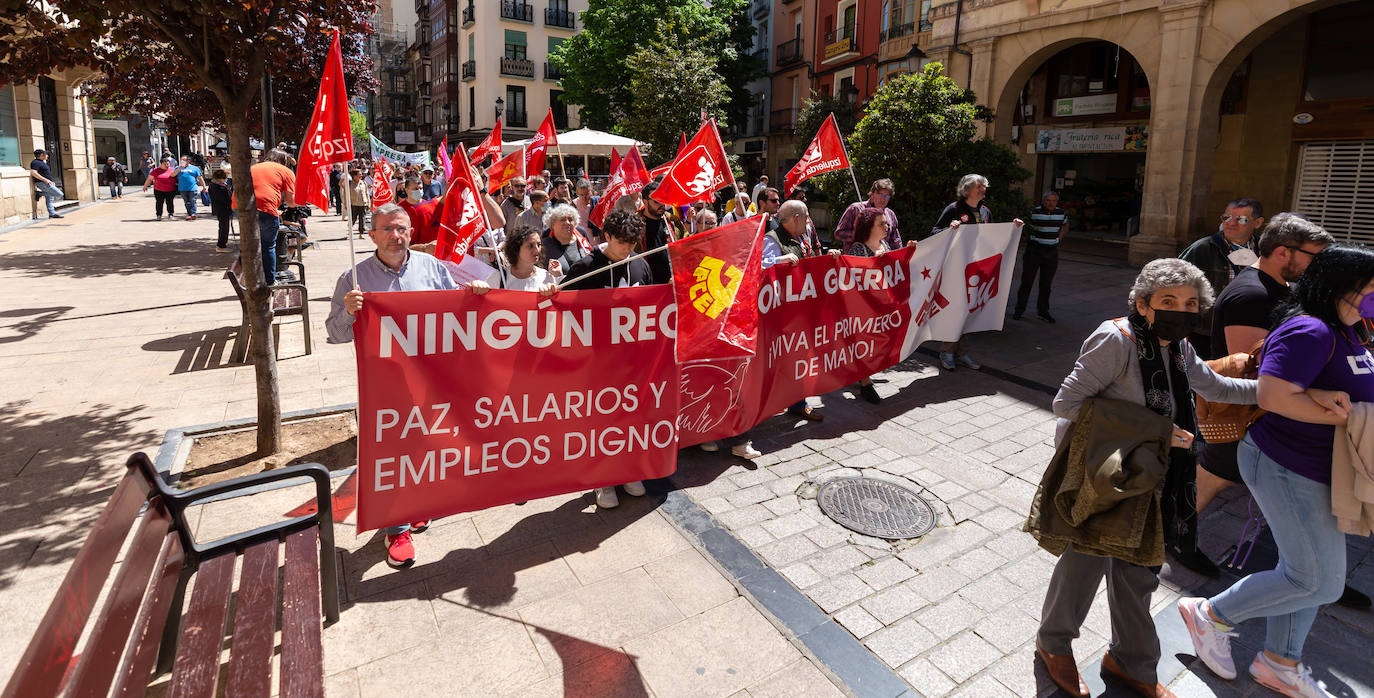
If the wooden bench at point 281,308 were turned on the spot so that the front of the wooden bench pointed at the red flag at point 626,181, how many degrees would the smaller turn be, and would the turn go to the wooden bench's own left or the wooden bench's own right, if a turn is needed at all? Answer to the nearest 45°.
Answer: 0° — it already faces it

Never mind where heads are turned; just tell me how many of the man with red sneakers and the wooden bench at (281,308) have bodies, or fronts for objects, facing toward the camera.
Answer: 1

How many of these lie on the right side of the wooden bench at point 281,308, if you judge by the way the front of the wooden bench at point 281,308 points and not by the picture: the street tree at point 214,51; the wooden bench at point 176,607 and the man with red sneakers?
3

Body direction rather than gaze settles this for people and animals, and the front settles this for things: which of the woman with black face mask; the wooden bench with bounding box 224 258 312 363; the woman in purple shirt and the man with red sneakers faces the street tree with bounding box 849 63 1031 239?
the wooden bench

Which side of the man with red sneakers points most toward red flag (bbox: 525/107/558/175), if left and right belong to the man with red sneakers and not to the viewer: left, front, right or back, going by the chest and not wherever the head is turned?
back

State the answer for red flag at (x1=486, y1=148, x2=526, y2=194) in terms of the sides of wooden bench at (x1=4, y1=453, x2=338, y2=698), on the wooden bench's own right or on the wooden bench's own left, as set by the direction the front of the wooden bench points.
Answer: on the wooden bench's own left

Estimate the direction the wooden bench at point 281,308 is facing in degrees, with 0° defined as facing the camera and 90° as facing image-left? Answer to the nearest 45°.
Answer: approximately 270°

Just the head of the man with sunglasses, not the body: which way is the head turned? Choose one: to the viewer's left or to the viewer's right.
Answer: to the viewer's left

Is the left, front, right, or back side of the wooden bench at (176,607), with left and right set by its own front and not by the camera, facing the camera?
right

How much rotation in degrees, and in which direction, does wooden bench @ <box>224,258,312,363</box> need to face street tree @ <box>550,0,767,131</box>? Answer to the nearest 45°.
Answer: approximately 45° to its left
